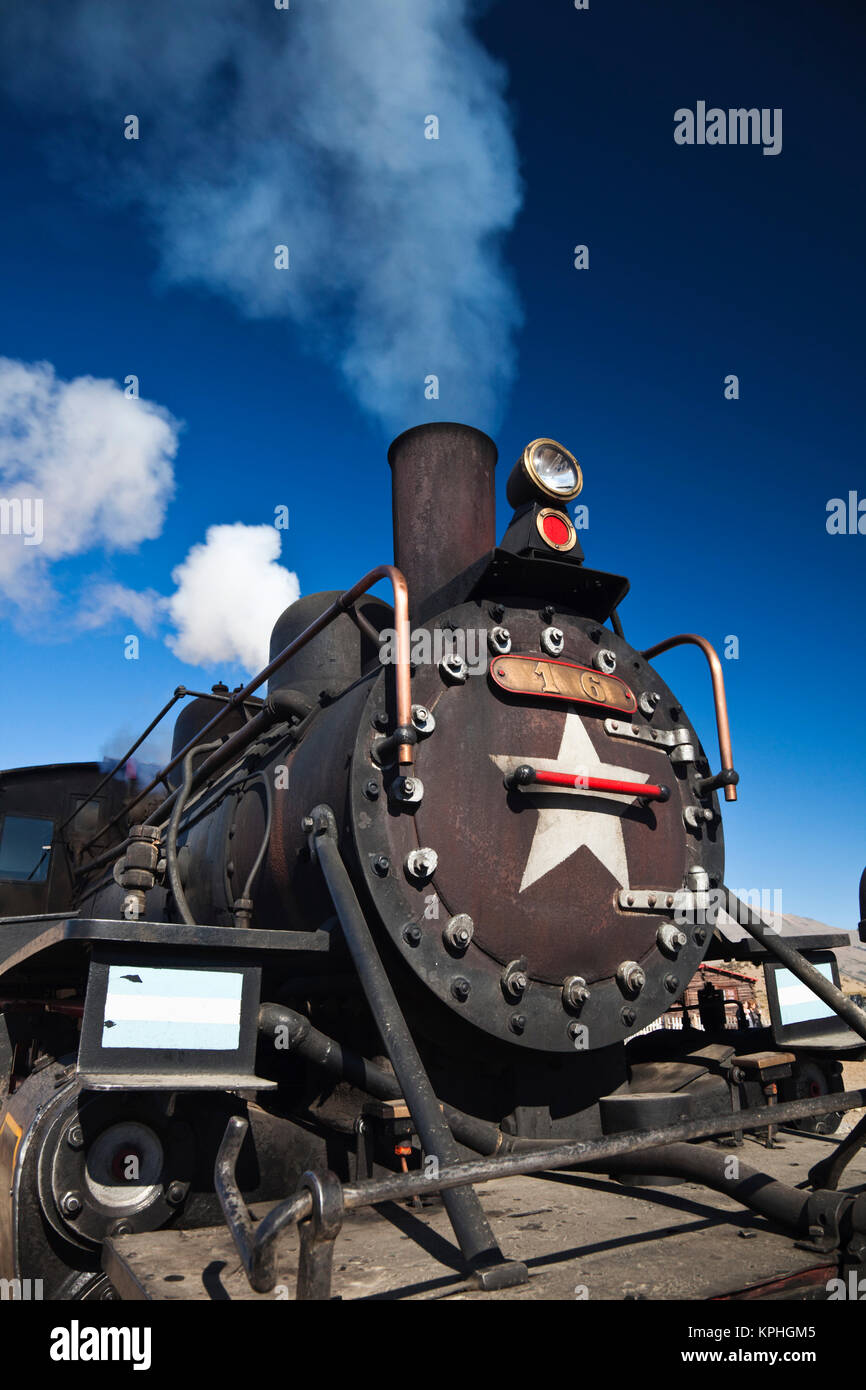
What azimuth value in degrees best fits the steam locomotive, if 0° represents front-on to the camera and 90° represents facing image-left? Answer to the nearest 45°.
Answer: approximately 315°
